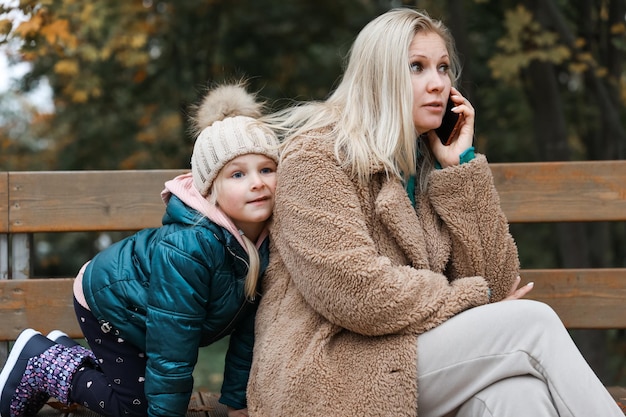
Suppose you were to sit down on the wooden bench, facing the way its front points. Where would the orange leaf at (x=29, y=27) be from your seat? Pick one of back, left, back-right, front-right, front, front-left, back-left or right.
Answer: back-right

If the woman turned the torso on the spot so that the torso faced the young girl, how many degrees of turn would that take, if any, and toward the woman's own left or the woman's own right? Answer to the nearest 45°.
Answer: approximately 135° to the woman's own right

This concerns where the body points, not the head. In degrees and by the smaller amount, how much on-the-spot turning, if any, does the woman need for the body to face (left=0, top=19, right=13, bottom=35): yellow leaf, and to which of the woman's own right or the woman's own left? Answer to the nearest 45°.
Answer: approximately 180°

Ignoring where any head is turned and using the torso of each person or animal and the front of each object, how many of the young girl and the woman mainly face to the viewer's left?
0

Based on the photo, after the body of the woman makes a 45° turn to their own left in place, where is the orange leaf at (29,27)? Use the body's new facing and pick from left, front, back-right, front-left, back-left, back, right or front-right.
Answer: back-left

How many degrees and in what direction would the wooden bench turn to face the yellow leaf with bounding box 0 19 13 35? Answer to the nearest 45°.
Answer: approximately 135° to its right

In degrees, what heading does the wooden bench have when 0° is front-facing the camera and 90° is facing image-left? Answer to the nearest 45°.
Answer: approximately 0°

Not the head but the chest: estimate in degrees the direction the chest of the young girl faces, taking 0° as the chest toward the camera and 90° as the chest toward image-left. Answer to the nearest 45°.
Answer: approximately 315°

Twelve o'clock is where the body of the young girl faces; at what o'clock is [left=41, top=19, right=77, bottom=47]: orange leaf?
The orange leaf is roughly at 7 o'clock from the young girl.
